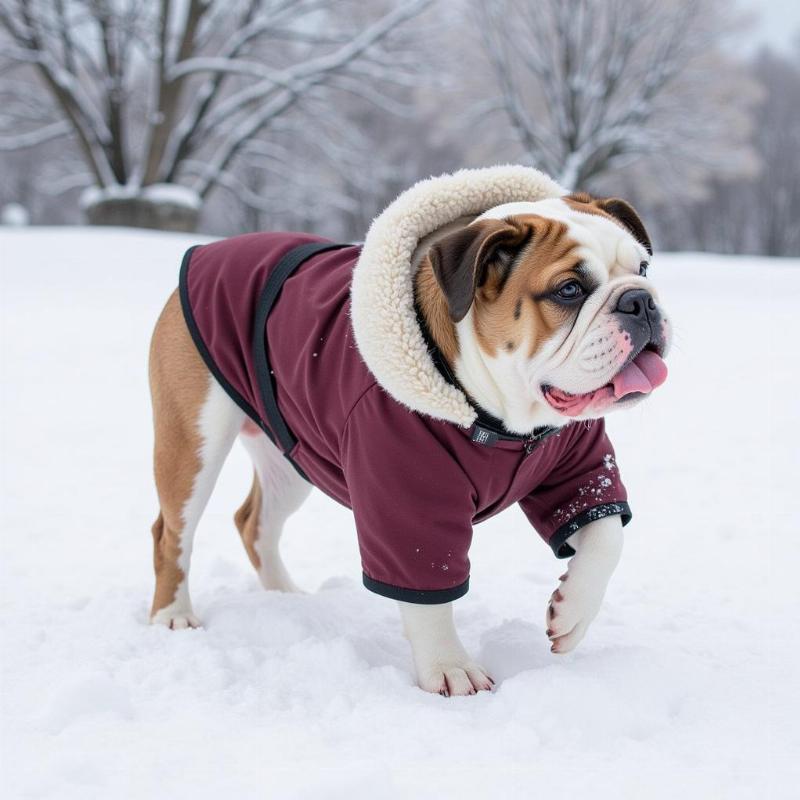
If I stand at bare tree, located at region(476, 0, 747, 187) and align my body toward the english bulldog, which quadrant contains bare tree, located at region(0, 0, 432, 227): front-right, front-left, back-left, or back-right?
front-right

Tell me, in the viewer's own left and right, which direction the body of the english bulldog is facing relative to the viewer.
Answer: facing the viewer and to the right of the viewer

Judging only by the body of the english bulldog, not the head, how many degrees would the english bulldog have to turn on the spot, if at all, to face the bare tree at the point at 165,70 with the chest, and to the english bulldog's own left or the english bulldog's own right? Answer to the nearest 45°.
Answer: approximately 135° to the english bulldog's own left

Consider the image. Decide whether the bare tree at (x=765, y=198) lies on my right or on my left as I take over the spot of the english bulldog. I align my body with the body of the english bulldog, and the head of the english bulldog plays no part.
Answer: on my left

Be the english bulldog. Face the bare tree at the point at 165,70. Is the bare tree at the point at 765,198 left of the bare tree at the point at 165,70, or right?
right
